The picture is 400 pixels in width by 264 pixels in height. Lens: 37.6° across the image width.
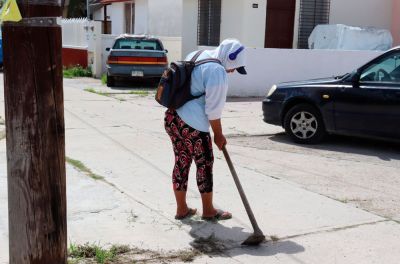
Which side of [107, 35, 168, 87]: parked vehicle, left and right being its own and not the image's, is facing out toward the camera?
back

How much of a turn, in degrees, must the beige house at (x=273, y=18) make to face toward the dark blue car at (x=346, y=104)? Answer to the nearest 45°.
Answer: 0° — it already faces it

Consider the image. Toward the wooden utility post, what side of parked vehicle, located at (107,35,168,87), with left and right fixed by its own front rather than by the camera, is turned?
back

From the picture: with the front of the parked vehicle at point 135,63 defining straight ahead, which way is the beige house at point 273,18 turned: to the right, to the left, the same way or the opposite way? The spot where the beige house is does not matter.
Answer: the opposite way

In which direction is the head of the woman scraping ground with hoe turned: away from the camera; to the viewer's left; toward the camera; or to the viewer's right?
to the viewer's right

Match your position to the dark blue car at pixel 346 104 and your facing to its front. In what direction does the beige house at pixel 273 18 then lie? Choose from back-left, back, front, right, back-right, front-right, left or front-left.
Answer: right

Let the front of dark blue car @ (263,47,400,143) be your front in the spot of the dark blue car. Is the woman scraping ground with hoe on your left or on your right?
on your left

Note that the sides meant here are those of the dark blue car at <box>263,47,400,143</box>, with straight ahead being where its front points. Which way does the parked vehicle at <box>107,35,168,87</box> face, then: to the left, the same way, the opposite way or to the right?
to the right

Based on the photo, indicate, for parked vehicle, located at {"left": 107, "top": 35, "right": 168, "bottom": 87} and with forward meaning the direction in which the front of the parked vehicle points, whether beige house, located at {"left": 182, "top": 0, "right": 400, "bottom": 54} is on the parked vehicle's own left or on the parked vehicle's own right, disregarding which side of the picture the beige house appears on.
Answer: on the parked vehicle's own right

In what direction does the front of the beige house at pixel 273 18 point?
toward the camera

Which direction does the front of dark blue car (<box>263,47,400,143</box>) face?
to the viewer's left

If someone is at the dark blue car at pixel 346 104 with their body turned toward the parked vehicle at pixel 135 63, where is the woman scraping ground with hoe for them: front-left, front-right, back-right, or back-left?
back-left

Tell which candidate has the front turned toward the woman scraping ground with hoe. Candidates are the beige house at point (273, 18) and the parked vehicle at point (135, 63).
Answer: the beige house

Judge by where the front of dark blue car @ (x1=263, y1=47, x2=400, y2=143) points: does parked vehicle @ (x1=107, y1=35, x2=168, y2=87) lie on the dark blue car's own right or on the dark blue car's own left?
on the dark blue car's own right
